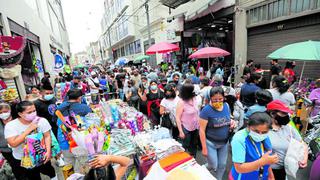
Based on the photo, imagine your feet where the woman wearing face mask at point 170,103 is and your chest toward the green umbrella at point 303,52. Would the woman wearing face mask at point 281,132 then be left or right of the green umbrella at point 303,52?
right

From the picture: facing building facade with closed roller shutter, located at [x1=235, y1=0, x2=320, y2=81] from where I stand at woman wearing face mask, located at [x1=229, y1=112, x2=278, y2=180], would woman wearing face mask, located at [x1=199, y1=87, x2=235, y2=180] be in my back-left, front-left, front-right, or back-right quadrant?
front-left

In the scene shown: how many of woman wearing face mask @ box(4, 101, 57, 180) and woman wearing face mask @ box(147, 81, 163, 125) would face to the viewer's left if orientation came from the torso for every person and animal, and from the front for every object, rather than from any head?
0

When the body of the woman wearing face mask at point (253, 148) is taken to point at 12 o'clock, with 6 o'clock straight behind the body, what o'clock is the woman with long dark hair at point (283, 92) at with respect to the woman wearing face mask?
The woman with long dark hair is roughly at 8 o'clock from the woman wearing face mask.

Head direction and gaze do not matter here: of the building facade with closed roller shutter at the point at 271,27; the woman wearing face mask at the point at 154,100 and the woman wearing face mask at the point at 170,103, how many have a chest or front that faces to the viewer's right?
0

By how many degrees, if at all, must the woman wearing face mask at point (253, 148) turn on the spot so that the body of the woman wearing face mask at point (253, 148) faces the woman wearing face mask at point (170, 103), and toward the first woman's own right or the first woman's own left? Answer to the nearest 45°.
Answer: approximately 180°

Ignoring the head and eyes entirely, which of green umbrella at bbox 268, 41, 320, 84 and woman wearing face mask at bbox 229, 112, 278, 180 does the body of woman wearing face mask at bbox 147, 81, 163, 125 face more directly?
the woman wearing face mask

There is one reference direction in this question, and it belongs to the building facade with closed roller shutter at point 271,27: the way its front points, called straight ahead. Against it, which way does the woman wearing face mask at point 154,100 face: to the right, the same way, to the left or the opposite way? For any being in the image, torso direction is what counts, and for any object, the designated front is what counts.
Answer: to the left

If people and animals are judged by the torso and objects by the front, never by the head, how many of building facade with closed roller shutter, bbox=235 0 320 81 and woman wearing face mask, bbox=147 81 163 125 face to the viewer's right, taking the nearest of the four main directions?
0

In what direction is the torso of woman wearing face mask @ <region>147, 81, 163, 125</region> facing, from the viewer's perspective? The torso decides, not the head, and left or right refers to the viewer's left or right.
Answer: facing the viewer

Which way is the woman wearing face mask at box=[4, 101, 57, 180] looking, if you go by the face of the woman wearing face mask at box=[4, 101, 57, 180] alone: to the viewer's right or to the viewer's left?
to the viewer's right

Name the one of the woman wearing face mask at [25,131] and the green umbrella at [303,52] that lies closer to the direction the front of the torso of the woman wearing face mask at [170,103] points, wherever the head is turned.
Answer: the woman wearing face mask

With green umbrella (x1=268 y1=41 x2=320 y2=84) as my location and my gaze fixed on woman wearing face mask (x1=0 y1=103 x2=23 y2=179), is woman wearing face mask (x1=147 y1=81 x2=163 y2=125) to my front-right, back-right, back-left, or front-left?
front-right

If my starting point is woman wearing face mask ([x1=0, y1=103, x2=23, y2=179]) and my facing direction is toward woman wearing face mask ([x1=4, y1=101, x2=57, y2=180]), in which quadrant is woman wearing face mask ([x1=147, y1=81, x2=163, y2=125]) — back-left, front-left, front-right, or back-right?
front-left

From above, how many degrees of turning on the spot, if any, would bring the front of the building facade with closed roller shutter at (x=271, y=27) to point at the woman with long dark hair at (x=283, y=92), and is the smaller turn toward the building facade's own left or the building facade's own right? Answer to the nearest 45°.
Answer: approximately 45° to the building facade's own left

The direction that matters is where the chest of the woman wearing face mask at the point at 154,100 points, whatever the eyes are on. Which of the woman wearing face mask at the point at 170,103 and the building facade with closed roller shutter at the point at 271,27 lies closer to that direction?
the woman wearing face mask
